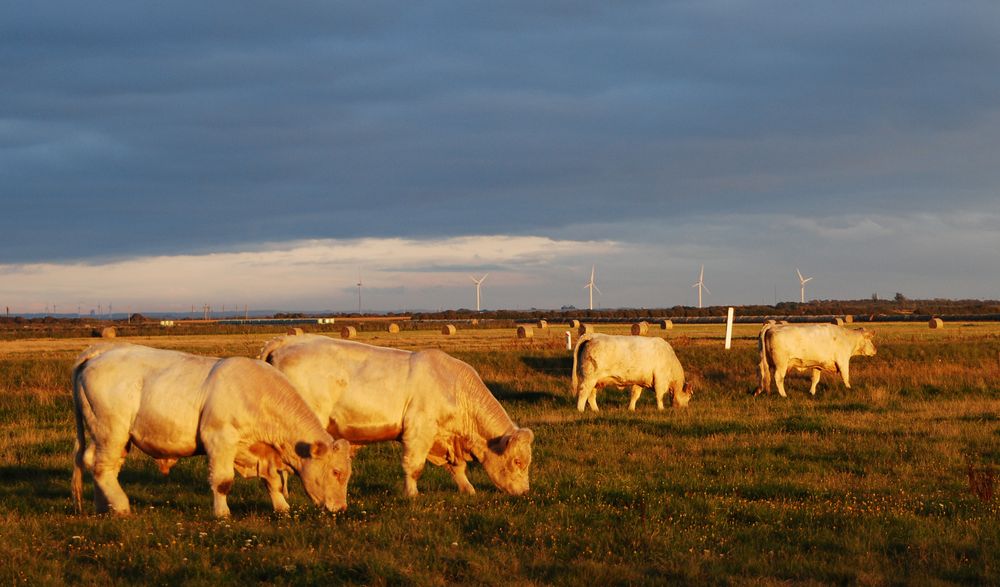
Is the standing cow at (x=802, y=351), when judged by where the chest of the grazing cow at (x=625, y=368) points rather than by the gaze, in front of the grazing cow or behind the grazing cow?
in front

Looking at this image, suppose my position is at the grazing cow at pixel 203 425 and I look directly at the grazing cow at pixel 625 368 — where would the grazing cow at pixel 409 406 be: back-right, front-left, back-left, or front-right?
front-right

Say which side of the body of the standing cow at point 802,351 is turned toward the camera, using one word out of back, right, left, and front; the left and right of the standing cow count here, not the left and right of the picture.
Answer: right

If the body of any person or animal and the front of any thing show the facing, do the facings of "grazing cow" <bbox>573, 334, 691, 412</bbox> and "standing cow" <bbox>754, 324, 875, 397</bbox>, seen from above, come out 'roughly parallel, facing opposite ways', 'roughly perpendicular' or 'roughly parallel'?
roughly parallel

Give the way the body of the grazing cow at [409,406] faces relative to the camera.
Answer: to the viewer's right

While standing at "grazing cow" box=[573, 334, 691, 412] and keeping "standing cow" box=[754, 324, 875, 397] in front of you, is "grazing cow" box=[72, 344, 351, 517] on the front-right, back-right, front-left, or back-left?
back-right

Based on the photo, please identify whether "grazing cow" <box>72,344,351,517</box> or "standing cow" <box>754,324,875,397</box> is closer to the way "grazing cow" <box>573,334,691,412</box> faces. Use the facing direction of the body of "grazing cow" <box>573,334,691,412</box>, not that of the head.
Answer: the standing cow

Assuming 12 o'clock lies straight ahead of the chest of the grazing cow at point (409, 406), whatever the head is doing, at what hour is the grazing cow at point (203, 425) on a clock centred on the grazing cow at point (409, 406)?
the grazing cow at point (203, 425) is roughly at 5 o'clock from the grazing cow at point (409, 406).

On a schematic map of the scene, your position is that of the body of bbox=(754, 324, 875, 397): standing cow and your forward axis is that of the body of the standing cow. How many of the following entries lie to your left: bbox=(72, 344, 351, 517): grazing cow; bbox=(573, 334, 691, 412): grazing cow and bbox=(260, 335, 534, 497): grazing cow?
0

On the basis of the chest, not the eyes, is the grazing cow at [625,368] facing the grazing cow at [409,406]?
no

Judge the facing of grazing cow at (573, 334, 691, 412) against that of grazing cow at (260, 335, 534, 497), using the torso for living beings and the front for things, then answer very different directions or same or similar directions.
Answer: same or similar directions

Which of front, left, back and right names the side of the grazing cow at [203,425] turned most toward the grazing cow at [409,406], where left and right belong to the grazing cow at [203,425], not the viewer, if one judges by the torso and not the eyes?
front

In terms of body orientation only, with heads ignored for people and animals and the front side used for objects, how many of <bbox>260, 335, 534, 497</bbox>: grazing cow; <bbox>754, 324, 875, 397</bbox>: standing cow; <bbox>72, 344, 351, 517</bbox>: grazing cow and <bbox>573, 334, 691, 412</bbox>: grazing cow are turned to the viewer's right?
4

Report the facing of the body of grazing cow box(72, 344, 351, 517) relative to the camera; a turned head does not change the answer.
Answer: to the viewer's right

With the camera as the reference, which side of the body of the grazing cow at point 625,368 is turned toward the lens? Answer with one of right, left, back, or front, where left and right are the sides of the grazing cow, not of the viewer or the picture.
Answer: right

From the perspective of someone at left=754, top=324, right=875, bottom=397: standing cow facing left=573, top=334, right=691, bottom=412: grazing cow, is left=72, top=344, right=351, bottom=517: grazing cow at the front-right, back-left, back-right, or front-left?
front-left

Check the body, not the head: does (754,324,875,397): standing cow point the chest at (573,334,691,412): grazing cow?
no
